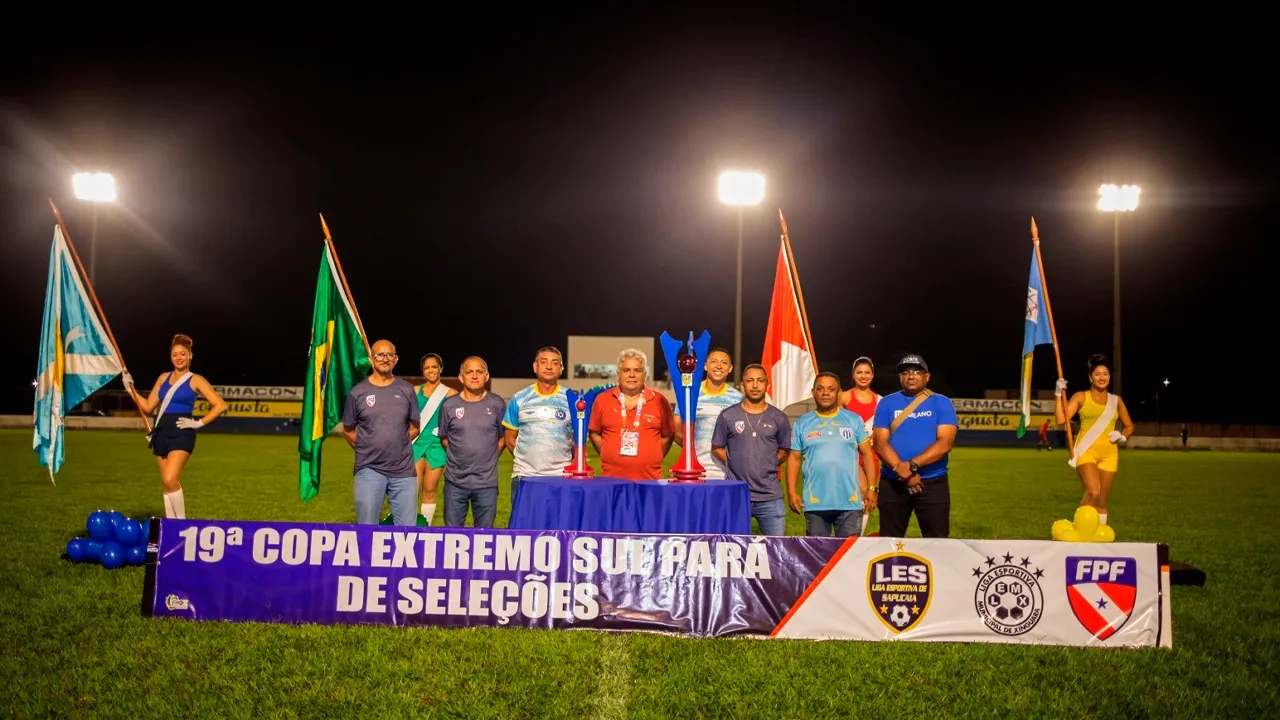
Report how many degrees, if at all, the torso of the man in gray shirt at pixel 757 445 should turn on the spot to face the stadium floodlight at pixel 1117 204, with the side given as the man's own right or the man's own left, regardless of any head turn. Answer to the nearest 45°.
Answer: approximately 135° to the man's own left

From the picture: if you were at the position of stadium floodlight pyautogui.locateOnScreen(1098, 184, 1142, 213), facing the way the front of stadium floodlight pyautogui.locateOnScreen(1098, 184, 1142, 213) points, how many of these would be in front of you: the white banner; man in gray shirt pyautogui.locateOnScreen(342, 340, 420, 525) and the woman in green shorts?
3

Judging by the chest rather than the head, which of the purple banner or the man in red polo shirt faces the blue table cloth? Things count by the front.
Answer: the man in red polo shirt

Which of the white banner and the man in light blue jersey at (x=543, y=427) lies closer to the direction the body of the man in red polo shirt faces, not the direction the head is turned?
the white banner

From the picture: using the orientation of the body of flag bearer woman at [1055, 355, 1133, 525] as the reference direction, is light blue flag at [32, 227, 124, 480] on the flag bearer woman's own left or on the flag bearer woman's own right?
on the flag bearer woman's own right

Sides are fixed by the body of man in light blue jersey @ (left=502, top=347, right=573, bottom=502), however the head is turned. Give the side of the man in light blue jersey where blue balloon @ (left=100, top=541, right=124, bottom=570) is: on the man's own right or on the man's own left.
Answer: on the man's own right

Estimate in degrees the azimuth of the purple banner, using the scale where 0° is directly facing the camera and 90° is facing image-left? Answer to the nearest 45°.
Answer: approximately 0°

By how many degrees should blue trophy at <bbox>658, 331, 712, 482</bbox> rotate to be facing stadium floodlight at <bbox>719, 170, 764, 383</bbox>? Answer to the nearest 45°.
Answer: approximately 180°

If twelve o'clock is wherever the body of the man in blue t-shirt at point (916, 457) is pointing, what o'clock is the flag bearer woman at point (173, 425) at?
The flag bearer woman is roughly at 3 o'clock from the man in blue t-shirt.
